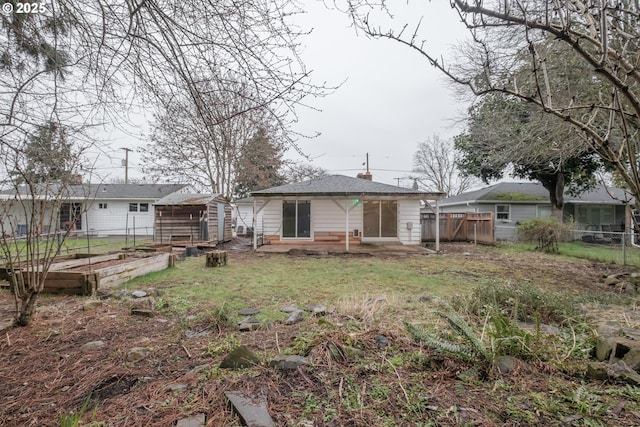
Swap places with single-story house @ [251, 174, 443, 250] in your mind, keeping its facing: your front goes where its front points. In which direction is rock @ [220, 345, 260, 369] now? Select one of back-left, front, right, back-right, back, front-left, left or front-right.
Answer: back

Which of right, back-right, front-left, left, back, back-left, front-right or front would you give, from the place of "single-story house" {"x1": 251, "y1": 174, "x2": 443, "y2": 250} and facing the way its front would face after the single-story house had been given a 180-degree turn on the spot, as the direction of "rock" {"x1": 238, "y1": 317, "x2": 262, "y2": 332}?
front

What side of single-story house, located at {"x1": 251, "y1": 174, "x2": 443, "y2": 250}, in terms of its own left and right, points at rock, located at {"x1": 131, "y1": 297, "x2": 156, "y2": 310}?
back

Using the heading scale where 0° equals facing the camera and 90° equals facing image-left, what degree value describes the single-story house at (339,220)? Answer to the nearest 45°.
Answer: approximately 180°

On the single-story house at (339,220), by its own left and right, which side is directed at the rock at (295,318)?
back

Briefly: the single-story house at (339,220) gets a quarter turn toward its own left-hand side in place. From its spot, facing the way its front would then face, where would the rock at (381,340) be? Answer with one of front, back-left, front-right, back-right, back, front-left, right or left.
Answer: left
